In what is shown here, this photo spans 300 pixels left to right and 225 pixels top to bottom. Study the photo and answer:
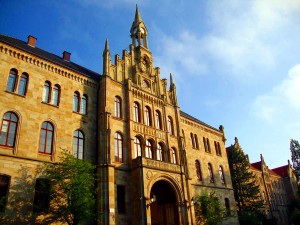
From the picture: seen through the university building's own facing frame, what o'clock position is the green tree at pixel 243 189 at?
The green tree is roughly at 9 o'clock from the university building.
